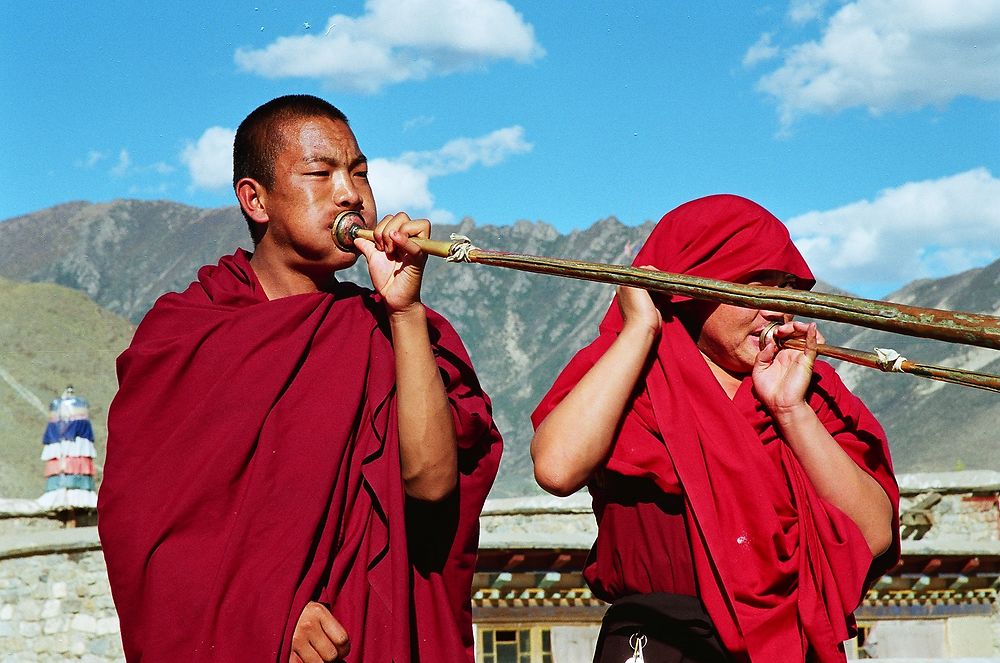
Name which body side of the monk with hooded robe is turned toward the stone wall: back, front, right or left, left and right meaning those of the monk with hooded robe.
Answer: back

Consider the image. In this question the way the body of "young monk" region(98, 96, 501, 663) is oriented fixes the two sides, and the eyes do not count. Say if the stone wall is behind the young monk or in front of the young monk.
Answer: behind

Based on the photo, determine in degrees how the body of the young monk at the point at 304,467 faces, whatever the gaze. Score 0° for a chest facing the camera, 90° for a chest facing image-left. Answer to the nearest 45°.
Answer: approximately 315°

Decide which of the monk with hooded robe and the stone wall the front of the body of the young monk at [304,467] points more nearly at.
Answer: the monk with hooded robe

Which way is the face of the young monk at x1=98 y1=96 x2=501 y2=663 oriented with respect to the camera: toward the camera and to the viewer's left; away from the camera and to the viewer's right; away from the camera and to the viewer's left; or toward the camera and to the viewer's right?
toward the camera and to the viewer's right

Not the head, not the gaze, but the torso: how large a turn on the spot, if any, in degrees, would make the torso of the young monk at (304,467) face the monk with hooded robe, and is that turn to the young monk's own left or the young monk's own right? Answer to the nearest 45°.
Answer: approximately 45° to the young monk's own left

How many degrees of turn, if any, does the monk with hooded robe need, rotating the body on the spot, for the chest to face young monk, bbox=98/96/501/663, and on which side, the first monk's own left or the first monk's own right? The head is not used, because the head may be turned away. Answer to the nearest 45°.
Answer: approximately 135° to the first monk's own right
